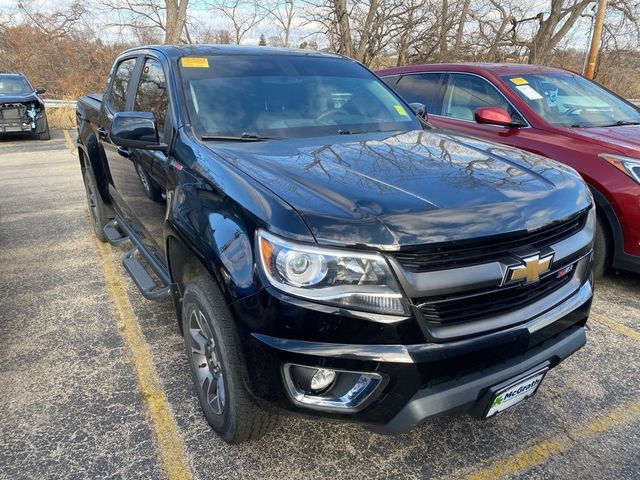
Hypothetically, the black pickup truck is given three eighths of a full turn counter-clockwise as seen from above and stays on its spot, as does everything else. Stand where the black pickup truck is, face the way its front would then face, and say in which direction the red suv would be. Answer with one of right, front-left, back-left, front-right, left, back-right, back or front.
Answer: front-right

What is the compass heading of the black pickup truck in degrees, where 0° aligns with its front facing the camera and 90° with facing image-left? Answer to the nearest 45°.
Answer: approximately 315°

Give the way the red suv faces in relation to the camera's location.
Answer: facing the viewer and to the right of the viewer

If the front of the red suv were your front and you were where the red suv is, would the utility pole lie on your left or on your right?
on your left
